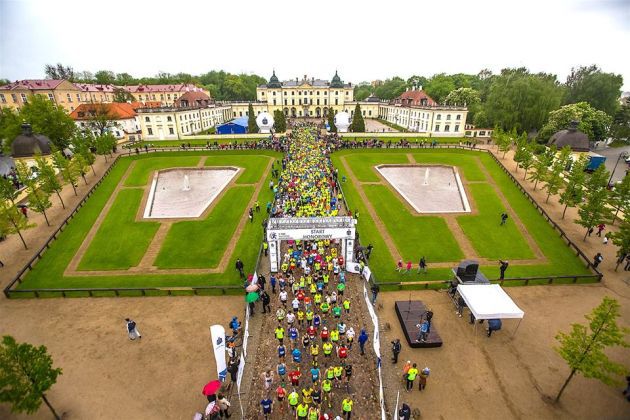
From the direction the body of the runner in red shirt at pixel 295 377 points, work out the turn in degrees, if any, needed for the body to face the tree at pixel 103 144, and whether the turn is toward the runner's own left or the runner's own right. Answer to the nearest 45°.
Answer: approximately 135° to the runner's own right

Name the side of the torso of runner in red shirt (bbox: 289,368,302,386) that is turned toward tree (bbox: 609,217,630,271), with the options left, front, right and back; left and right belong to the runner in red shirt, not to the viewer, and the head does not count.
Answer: left

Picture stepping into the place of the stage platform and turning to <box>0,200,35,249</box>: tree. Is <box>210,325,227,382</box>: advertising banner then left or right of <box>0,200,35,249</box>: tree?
left

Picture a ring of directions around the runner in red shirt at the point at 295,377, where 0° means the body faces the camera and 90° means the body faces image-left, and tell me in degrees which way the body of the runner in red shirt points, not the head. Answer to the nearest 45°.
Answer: approximately 0°

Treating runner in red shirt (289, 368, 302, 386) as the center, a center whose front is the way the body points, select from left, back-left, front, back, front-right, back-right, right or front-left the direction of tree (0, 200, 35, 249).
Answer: back-right

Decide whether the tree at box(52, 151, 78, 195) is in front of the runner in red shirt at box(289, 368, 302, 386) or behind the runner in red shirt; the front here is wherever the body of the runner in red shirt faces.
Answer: behind

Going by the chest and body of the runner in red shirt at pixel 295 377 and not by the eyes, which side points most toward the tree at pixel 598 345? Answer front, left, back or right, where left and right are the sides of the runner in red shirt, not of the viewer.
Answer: left

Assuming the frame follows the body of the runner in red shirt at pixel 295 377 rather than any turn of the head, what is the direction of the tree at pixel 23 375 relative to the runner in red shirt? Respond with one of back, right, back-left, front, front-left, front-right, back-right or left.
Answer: right

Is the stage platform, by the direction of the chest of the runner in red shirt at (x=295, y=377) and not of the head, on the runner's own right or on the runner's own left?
on the runner's own left

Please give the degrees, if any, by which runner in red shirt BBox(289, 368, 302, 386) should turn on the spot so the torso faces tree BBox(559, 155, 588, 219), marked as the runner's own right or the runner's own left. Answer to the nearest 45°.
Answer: approximately 135° to the runner's own left

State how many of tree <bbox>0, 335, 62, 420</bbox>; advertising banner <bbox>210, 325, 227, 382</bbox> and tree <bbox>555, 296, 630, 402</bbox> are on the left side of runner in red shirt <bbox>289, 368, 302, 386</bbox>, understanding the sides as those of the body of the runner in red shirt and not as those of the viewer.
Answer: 1
